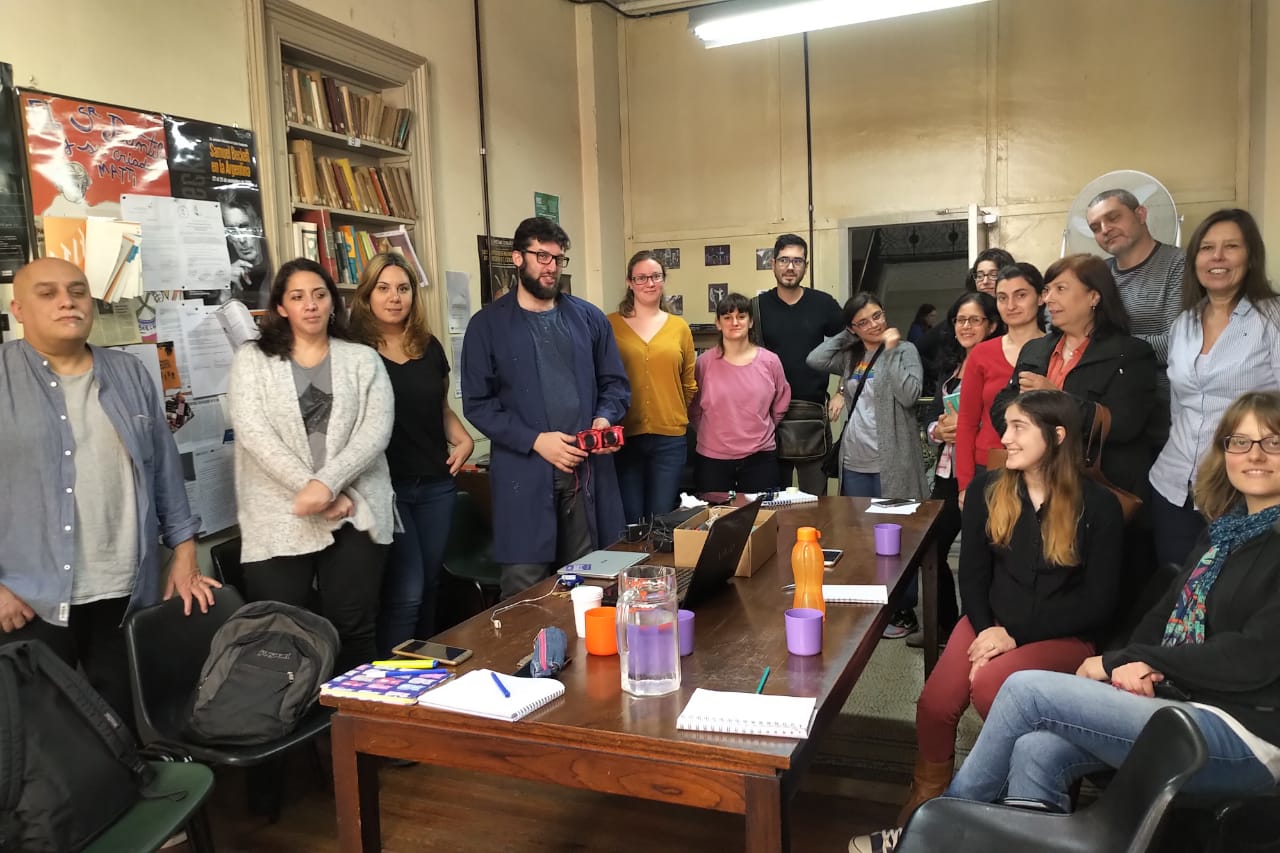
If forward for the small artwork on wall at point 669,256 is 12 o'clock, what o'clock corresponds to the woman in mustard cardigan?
The woman in mustard cardigan is roughly at 12 o'clock from the small artwork on wall.

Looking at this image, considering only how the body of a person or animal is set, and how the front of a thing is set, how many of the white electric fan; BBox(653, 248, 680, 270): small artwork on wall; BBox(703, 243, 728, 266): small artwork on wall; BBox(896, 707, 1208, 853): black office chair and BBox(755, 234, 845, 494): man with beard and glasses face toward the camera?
4

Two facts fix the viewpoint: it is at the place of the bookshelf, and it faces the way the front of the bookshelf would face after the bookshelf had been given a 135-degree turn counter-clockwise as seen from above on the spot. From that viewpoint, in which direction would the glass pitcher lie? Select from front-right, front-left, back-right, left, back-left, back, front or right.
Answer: back

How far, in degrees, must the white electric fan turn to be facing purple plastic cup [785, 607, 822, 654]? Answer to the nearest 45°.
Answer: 0° — it already faces it

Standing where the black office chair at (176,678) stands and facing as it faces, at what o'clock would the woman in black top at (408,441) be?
The woman in black top is roughly at 9 o'clock from the black office chair.
